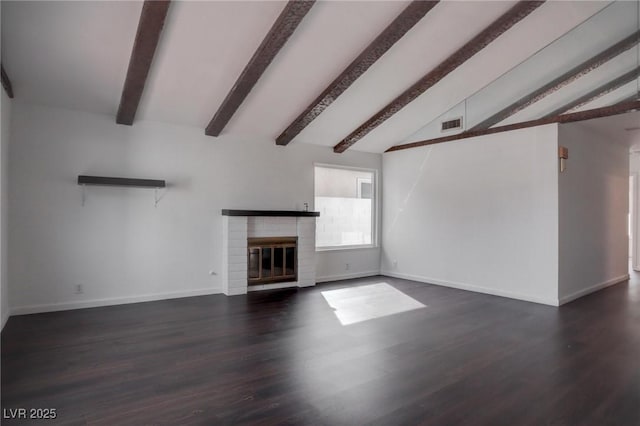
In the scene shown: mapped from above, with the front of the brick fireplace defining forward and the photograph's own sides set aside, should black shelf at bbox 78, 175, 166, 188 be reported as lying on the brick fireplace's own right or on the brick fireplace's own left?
on the brick fireplace's own right

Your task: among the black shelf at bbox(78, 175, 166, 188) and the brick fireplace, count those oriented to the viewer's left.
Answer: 0

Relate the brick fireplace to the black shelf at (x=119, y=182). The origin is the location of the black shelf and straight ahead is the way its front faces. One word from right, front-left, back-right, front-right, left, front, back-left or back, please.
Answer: left

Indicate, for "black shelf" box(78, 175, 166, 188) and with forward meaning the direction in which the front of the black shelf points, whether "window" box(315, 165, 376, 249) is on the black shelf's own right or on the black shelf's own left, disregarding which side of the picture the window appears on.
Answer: on the black shelf's own left

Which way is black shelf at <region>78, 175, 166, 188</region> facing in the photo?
toward the camera
